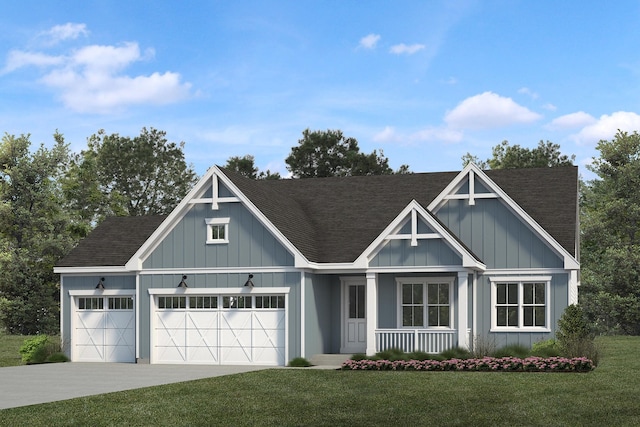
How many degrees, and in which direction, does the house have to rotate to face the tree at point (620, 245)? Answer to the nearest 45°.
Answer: approximately 135° to its left

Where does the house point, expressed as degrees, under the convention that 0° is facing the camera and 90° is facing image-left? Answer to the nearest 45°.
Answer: approximately 0°

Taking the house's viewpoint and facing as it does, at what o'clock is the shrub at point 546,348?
The shrub is roughly at 10 o'clock from the house.

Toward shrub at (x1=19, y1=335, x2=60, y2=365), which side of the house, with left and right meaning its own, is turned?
right

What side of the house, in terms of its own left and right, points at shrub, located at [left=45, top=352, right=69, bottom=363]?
right

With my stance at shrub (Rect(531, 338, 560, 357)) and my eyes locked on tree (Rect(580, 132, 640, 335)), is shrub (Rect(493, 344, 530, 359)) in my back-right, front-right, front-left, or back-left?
back-left

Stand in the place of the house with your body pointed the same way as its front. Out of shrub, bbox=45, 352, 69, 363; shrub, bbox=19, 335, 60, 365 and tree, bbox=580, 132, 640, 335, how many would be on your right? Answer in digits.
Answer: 2

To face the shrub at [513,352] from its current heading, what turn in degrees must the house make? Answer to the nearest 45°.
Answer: approximately 45° to its left
